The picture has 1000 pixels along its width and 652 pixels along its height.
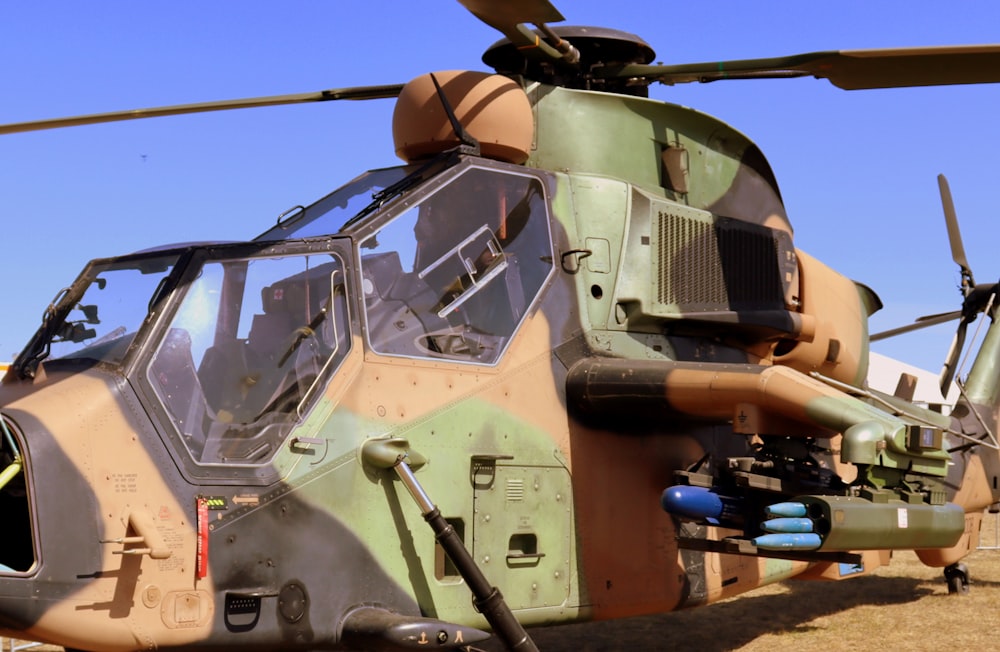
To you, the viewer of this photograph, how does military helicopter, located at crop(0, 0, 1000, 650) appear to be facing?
facing the viewer and to the left of the viewer
